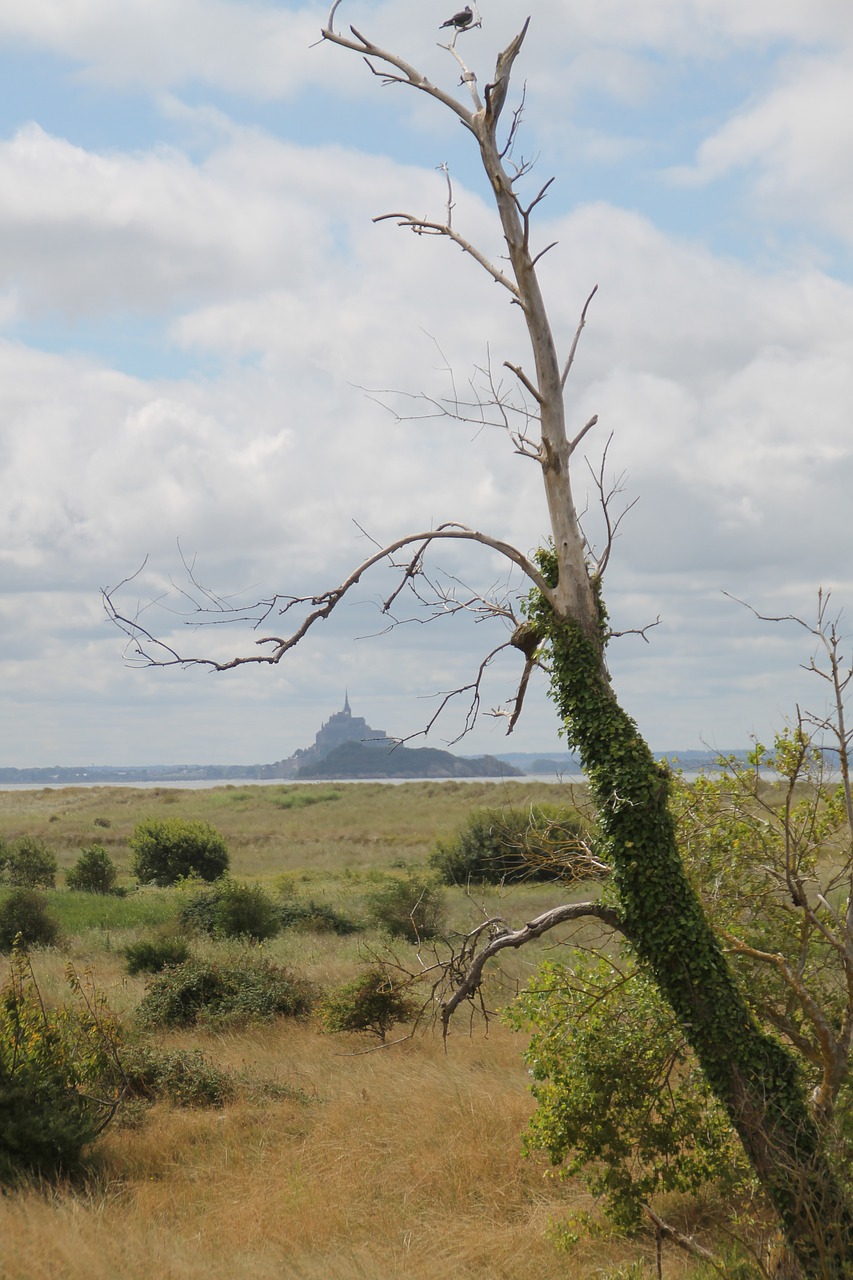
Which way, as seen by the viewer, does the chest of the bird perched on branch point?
to the viewer's right

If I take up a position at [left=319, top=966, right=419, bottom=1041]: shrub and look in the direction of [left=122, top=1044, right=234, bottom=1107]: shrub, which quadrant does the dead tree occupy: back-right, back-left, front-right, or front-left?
front-left

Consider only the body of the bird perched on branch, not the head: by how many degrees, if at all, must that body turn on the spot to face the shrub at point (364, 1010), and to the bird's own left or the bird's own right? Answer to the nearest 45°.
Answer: approximately 90° to the bird's own left

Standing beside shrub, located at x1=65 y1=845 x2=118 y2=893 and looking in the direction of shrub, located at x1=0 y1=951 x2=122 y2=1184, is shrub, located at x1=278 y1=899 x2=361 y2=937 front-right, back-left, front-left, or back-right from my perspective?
front-left

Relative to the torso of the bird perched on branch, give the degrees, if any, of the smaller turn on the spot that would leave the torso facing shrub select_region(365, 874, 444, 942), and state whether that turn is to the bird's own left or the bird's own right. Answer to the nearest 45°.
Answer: approximately 90° to the bird's own left

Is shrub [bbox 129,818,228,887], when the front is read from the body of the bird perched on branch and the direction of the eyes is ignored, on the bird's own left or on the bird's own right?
on the bird's own left

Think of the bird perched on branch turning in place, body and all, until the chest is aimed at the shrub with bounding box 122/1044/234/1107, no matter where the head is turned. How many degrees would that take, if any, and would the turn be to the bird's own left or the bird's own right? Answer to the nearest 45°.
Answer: approximately 135° to the bird's own left

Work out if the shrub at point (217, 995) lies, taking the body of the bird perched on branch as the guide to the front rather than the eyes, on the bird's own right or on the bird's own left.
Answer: on the bird's own left
